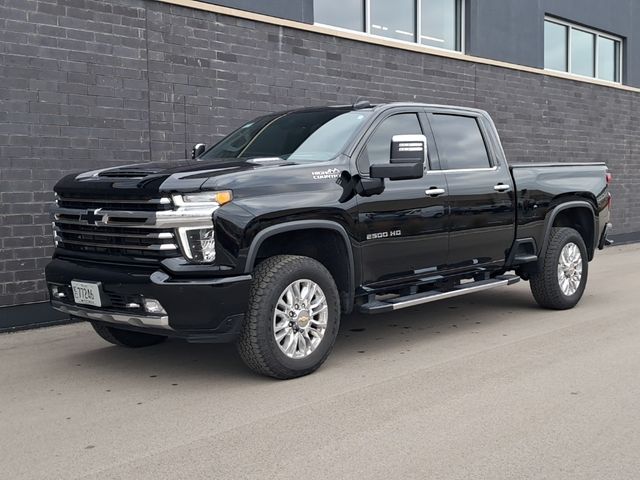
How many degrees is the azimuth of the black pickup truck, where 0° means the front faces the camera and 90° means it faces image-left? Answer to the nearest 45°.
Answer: approximately 45°
